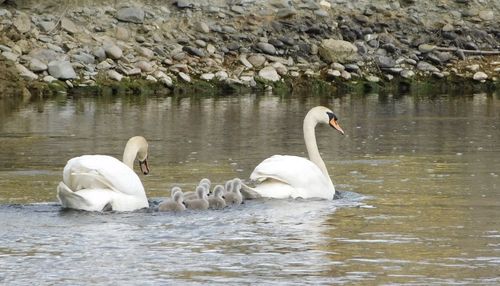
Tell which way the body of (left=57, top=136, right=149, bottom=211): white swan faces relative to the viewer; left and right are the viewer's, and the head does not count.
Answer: facing to the right of the viewer

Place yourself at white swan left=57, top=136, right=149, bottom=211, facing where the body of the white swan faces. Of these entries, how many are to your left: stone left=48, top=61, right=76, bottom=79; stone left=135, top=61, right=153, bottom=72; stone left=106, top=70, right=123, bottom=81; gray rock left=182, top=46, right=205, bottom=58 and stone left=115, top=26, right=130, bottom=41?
5

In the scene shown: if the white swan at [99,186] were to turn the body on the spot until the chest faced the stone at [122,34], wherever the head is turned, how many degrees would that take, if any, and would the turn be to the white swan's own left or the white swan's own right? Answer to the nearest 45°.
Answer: approximately 90° to the white swan's own left

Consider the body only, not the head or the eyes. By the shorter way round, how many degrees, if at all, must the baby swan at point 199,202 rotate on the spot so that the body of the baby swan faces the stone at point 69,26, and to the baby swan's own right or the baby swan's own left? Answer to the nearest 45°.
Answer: approximately 90° to the baby swan's own left

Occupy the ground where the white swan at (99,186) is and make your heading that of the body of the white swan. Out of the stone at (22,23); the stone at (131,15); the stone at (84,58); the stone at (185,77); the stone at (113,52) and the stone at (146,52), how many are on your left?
6

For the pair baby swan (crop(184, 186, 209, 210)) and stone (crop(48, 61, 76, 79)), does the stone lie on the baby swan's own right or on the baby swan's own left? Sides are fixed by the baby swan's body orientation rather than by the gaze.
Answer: on the baby swan's own left

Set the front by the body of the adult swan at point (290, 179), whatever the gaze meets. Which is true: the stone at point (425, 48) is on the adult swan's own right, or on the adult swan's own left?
on the adult swan's own left

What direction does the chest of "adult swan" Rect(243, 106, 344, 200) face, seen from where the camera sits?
to the viewer's right

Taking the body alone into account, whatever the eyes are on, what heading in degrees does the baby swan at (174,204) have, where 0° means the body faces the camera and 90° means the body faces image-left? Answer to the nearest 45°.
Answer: approximately 270°

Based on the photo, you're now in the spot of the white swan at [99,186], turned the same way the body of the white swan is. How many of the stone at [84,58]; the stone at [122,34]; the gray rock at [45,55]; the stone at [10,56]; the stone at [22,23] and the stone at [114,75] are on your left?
6

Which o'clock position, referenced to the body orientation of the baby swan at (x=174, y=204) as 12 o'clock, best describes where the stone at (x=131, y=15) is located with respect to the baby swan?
The stone is roughly at 9 o'clock from the baby swan.

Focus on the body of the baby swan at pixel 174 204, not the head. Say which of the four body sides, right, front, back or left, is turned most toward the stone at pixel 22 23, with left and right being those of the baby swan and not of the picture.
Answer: left

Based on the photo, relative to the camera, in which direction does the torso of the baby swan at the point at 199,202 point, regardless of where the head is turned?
to the viewer's right

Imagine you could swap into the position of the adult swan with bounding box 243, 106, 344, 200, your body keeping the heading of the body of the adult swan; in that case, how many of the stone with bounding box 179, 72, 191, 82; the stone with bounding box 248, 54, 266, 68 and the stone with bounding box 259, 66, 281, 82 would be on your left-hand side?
3
